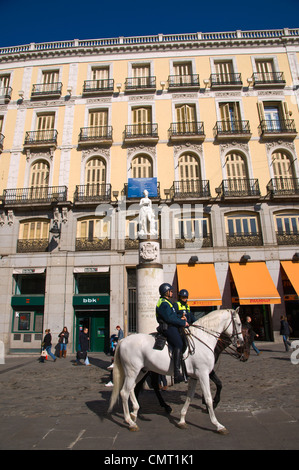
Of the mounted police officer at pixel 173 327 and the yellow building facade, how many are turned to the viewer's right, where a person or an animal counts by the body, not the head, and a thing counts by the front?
1

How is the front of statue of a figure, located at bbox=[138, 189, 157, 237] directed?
toward the camera

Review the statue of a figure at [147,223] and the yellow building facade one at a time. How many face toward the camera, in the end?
2

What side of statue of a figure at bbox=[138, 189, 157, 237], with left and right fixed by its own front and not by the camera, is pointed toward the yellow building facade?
back

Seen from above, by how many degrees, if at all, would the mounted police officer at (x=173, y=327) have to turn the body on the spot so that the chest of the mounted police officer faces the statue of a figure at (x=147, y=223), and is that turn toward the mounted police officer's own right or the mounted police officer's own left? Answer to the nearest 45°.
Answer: approximately 90° to the mounted police officer's own left

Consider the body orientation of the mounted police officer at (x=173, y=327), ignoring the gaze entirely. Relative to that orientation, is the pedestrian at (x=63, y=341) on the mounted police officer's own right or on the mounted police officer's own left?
on the mounted police officer's own left

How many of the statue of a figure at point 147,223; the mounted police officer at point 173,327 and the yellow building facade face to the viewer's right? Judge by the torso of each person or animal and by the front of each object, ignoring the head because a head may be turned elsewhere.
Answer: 1

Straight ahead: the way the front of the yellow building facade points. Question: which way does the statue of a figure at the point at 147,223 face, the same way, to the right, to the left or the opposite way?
the same way

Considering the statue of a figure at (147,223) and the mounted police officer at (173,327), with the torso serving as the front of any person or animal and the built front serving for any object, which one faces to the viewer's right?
the mounted police officer

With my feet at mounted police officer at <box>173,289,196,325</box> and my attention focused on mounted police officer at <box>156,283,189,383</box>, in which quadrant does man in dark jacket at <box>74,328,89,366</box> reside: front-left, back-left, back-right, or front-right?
back-right

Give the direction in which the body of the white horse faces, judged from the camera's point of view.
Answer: to the viewer's right

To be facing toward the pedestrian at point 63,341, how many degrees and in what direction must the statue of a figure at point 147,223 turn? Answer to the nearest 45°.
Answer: approximately 135° to its right

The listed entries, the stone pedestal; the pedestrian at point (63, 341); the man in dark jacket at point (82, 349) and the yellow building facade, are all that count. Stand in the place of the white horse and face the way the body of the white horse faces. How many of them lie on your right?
0

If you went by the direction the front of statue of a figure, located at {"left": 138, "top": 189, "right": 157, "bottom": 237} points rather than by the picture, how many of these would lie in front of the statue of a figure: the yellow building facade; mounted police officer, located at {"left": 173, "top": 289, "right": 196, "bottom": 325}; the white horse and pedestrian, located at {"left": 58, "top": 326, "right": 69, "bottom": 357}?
2

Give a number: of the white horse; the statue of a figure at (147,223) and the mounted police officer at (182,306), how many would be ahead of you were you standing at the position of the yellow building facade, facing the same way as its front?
3

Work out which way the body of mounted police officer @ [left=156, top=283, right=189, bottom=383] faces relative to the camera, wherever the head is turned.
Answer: to the viewer's right

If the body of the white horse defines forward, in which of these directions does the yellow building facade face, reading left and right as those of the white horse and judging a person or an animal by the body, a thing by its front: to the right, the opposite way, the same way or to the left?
to the right

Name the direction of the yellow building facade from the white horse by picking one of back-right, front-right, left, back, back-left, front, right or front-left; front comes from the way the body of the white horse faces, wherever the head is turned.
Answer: left

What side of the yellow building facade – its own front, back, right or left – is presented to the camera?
front
